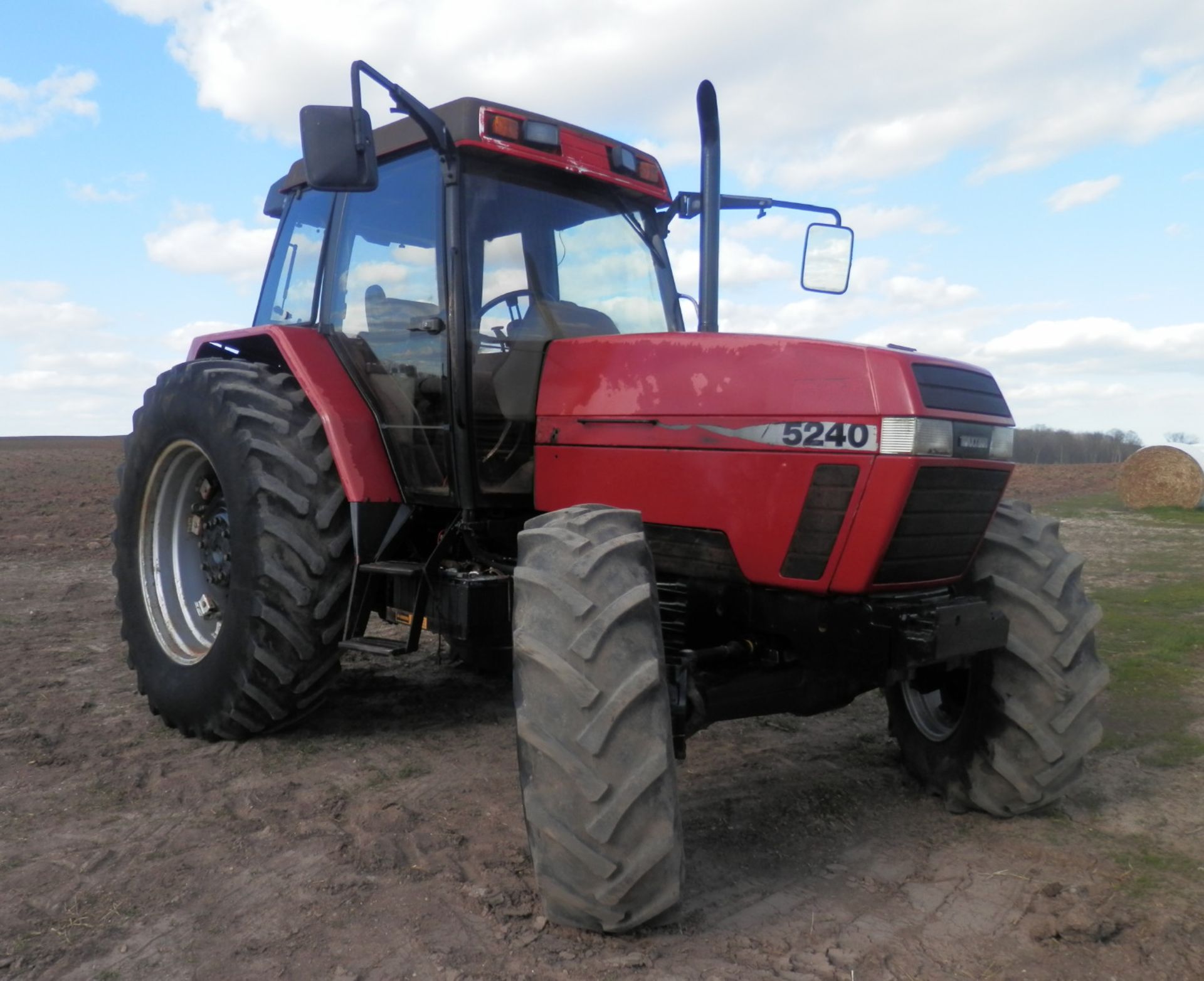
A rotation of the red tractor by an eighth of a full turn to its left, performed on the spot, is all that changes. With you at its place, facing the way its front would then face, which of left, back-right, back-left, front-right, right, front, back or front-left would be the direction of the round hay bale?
front-left

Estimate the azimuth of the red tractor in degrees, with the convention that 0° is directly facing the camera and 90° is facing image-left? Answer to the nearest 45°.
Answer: approximately 315°
